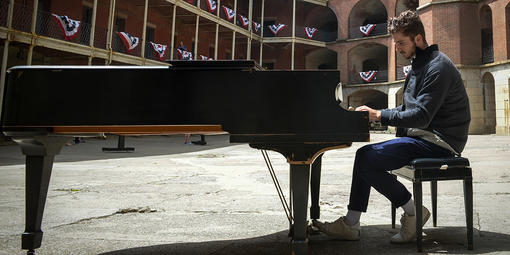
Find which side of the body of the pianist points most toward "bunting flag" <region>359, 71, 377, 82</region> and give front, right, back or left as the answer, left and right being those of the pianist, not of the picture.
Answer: right

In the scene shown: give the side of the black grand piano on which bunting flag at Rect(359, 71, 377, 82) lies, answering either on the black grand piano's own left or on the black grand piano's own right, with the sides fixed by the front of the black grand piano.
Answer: on the black grand piano's own left

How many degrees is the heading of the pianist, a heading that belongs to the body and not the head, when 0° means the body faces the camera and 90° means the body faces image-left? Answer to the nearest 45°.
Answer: approximately 90°

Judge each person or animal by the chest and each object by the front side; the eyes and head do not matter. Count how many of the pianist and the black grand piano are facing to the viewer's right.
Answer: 1

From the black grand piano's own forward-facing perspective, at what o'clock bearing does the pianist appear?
The pianist is roughly at 12 o'clock from the black grand piano.

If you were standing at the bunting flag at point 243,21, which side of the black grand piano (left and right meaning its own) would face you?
left

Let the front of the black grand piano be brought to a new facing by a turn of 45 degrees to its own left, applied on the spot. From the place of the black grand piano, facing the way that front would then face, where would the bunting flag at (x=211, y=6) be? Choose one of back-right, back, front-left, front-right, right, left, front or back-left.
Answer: front-left

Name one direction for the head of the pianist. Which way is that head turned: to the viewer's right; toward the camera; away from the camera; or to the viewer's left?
to the viewer's left

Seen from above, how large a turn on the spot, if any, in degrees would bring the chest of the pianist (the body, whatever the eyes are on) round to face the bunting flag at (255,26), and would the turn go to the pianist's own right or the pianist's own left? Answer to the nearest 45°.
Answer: approximately 45° to the pianist's own right

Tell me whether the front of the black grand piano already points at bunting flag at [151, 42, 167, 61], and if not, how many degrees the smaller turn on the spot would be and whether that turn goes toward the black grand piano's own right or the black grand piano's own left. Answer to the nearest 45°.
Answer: approximately 90° to the black grand piano's own left

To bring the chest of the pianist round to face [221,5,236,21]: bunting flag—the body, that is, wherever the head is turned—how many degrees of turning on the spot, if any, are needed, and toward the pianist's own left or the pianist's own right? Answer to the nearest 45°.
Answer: approximately 45° to the pianist's own right

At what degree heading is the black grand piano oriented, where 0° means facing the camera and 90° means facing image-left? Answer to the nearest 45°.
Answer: approximately 270°

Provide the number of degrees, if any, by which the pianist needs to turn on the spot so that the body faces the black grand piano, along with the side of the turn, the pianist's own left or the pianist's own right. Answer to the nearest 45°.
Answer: approximately 45° to the pianist's own left

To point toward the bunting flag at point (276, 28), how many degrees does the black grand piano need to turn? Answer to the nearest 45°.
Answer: approximately 90° to its left
